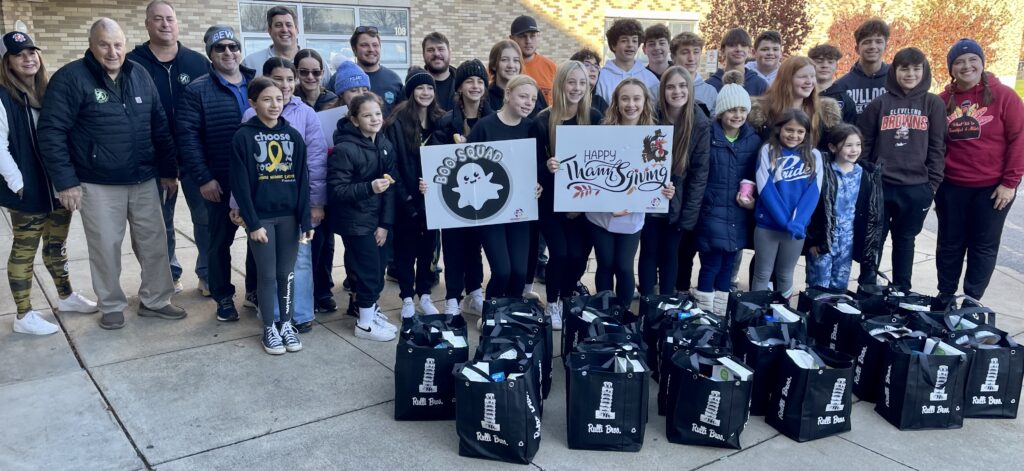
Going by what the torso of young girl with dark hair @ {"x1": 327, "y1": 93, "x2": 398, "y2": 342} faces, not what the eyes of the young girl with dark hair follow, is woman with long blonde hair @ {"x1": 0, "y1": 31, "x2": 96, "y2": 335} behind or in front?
behind

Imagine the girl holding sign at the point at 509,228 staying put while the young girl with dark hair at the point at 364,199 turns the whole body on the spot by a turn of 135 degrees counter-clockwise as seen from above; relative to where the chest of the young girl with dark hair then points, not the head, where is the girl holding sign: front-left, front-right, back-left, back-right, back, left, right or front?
right

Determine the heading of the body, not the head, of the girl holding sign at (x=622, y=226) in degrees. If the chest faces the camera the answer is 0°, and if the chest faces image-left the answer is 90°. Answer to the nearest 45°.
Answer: approximately 0°

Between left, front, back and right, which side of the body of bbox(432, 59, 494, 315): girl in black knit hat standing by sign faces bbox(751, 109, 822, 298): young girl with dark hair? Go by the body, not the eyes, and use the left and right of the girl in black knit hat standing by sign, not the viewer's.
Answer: left

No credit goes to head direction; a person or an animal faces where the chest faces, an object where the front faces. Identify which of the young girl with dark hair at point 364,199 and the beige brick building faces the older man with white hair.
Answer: the beige brick building

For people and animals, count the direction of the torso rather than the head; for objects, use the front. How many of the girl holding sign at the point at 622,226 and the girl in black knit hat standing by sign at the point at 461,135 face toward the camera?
2
